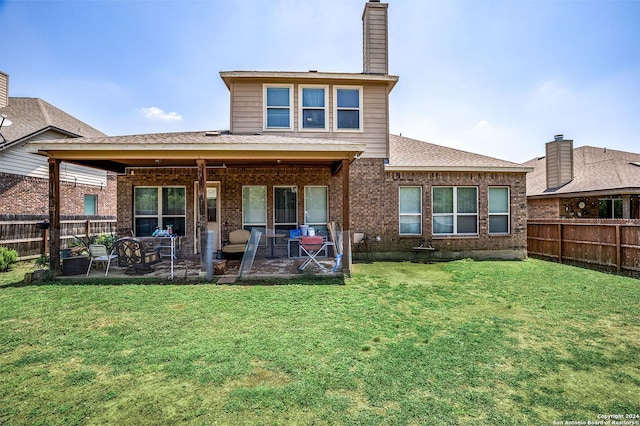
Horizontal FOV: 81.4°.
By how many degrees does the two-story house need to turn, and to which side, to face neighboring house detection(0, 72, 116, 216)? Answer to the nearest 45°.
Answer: approximately 45° to its left

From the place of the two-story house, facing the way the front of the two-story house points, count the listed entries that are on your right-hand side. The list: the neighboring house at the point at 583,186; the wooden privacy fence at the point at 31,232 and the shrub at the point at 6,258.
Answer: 1

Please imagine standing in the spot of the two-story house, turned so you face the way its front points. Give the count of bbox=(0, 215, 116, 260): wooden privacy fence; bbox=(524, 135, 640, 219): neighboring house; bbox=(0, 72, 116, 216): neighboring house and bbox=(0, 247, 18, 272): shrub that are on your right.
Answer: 1

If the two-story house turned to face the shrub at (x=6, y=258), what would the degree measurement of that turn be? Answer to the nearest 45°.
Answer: approximately 90° to its left

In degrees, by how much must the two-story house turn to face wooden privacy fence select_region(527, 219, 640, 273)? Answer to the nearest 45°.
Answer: approximately 90° to its right

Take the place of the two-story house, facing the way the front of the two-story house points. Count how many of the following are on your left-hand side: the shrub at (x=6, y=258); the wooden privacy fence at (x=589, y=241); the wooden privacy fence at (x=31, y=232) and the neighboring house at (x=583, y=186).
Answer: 2

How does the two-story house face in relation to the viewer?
away from the camera

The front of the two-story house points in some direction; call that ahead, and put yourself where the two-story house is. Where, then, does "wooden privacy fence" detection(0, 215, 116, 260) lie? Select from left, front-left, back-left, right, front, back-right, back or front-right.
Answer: left

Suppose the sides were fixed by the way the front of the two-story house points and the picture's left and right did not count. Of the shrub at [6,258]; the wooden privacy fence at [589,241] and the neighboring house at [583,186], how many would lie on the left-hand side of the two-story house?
1
